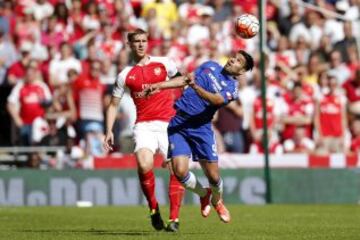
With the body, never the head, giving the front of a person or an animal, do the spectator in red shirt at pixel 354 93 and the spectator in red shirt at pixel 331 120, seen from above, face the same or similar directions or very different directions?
same or similar directions

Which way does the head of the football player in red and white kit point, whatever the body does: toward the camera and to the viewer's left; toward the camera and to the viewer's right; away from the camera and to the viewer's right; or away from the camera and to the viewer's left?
toward the camera and to the viewer's right

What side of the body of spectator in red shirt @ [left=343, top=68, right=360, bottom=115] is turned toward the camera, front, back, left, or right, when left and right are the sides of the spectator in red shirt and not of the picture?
front

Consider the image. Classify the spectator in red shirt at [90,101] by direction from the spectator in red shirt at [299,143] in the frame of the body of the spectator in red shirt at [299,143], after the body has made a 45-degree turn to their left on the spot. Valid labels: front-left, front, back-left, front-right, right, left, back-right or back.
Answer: back-right

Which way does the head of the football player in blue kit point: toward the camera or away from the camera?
toward the camera

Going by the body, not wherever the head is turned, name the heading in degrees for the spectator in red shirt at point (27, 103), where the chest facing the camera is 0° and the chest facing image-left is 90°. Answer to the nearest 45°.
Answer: approximately 0°

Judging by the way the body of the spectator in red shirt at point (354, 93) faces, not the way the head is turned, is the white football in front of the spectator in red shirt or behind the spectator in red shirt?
in front

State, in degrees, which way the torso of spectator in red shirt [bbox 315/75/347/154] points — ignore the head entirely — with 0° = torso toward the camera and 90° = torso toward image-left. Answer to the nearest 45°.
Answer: approximately 0°

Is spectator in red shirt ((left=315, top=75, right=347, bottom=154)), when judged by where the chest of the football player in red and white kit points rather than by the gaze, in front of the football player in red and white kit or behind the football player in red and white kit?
behind

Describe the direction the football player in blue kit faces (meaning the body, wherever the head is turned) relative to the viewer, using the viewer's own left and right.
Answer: facing the viewer
